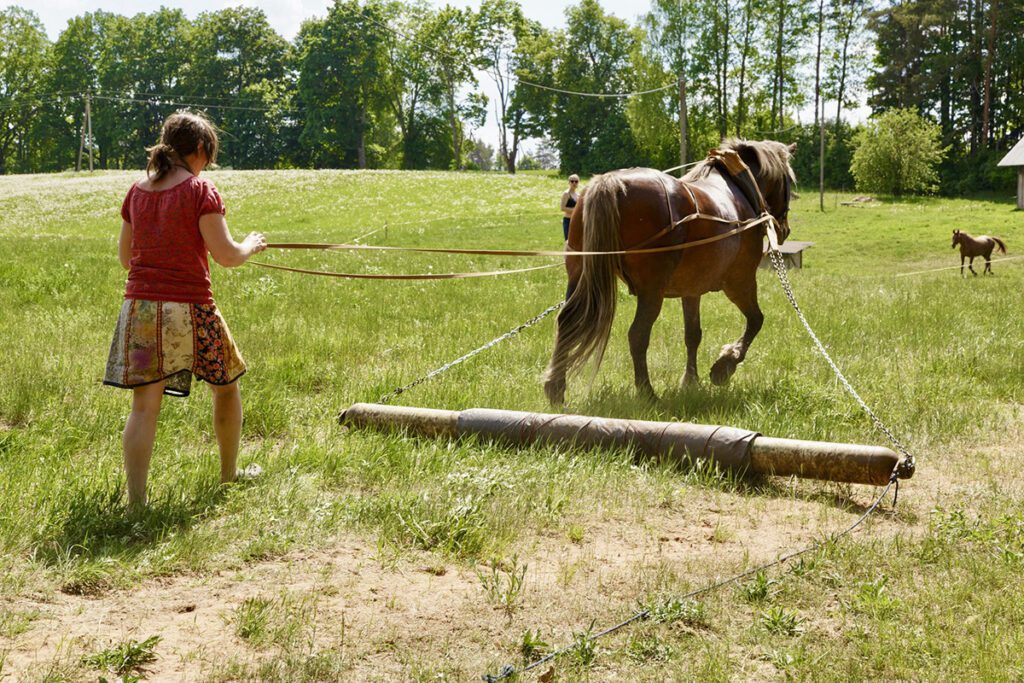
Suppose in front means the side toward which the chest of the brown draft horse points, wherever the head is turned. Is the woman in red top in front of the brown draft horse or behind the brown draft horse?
behind

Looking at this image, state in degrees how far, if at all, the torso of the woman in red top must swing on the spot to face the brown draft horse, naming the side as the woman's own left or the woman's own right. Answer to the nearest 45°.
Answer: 0° — they already face it

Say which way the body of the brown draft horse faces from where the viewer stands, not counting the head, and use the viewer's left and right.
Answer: facing away from the viewer and to the right of the viewer

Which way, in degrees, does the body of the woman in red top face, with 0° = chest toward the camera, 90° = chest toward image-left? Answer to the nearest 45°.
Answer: approximately 225°
